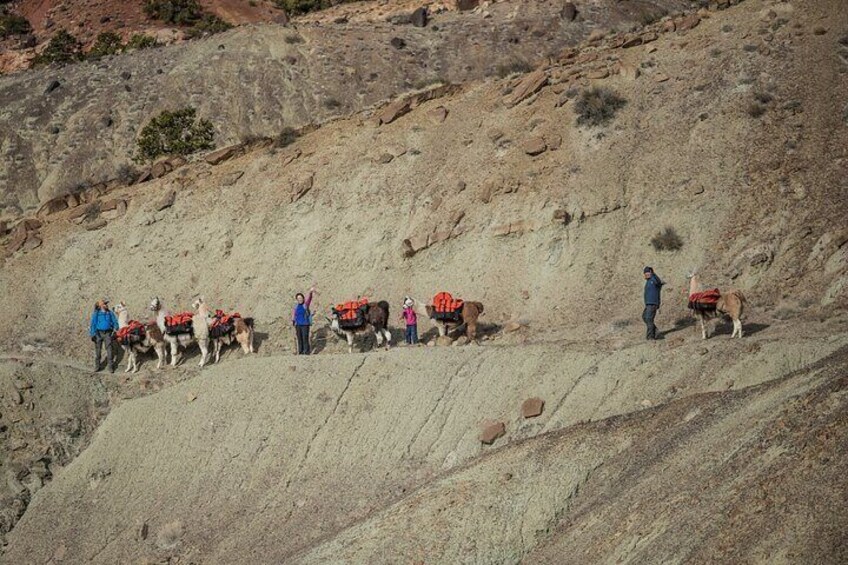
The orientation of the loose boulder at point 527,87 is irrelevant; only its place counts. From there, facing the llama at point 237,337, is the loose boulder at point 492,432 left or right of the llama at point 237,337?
left

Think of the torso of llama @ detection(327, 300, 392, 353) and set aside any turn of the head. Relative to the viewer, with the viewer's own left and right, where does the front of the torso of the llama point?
facing to the left of the viewer

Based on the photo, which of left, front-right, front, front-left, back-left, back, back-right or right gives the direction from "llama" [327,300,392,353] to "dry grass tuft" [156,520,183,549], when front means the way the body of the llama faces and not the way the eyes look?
front-left

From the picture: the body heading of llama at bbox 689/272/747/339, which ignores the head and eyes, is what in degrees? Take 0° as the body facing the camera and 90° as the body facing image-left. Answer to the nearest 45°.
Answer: approximately 90°

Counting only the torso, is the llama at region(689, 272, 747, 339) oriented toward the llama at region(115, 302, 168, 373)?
yes

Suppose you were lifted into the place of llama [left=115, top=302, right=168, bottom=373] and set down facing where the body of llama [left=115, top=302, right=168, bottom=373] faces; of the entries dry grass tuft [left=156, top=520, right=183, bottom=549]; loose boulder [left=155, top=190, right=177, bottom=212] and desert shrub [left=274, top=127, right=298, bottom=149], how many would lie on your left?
1

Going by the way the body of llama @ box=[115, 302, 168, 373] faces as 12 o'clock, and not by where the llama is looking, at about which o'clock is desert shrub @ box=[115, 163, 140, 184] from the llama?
The desert shrub is roughly at 3 o'clock from the llama.

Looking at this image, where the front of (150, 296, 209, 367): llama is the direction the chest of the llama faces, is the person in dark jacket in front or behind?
behind

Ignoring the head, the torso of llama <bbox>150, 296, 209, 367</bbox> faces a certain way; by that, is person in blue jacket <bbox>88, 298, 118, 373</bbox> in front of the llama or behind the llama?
in front

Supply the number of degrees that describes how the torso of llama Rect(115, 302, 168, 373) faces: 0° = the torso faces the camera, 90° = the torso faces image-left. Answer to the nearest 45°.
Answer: approximately 90°

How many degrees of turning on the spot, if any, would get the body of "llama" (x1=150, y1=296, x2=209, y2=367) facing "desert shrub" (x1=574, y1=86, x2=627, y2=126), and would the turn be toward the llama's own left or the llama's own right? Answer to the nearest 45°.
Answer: approximately 180°

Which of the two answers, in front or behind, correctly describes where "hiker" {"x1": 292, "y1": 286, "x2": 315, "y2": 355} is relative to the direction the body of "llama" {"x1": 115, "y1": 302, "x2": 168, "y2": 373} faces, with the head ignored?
behind

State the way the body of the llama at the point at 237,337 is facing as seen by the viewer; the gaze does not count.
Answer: to the viewer's left

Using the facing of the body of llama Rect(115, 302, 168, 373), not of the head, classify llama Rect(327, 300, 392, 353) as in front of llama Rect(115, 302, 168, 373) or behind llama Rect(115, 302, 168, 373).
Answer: behind

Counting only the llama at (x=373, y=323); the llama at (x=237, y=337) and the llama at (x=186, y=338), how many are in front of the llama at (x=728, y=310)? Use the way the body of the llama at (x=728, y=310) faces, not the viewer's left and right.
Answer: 3

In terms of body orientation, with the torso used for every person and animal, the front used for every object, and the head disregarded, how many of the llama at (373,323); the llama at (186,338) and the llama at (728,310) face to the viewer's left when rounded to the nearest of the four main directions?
3

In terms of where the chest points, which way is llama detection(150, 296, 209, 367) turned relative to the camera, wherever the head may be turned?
to the viewer's left
